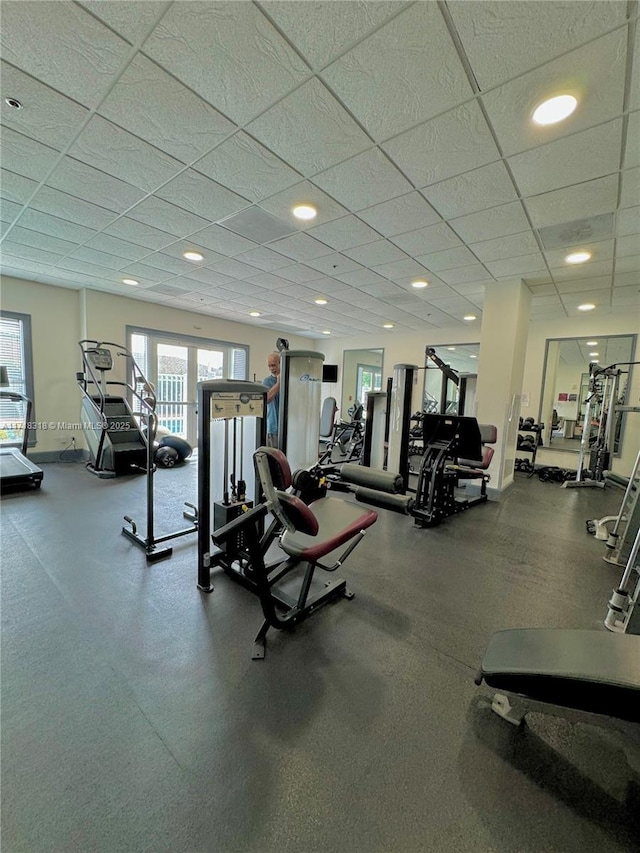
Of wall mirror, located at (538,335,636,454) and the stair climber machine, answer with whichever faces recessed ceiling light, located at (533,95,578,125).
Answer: the wall mirror

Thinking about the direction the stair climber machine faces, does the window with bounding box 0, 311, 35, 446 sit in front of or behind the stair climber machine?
in front

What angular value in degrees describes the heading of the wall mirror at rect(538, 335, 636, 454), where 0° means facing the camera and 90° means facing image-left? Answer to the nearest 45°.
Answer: approximately 0°

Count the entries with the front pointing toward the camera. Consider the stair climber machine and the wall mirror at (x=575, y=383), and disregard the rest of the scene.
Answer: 1

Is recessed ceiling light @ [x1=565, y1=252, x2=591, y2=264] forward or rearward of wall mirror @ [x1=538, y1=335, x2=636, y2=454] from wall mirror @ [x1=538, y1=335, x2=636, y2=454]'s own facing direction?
forward

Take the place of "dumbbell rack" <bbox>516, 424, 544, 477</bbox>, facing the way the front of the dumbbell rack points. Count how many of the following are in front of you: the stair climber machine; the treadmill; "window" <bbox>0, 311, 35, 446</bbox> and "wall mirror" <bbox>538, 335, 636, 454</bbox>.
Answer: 3

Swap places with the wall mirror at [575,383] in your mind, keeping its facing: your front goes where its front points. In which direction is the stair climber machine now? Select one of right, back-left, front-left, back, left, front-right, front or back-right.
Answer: front-right

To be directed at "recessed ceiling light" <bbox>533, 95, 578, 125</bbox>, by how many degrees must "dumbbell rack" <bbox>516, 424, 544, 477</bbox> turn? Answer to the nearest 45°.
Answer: approximately 45° to its left

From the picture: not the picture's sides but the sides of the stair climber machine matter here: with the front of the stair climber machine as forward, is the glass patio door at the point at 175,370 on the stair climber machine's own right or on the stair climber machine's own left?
on the stair climber machine's own right

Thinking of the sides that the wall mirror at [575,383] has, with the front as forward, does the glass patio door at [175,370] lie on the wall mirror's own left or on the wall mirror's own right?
on the wall mirror's own right
